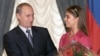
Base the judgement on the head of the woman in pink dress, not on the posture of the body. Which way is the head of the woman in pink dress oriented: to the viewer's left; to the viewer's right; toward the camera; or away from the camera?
to the viewer's left

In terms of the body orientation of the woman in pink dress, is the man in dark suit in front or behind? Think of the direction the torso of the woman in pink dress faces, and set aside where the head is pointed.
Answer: in front

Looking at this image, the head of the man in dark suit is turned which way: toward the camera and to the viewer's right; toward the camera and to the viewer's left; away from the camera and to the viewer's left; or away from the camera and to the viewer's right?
toward the camera and to the viewer's right

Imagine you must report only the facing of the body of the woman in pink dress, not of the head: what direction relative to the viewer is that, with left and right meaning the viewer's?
facing the viewer and to the left of the viewer
